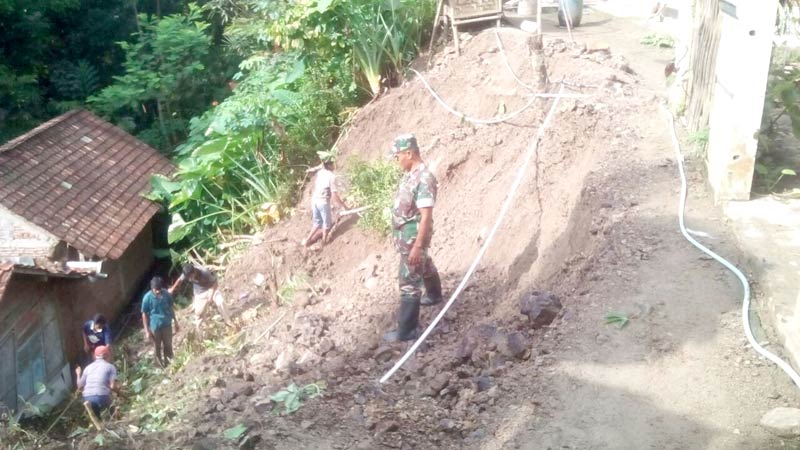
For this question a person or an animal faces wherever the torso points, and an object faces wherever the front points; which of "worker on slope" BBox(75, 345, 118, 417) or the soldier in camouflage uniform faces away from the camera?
the worker on slope

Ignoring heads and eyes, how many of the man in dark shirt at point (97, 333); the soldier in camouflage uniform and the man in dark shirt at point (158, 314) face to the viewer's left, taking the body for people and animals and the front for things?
1

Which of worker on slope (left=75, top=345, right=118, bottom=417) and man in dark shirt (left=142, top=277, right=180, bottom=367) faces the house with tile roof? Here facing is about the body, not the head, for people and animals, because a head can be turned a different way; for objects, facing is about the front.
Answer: the worker on slope

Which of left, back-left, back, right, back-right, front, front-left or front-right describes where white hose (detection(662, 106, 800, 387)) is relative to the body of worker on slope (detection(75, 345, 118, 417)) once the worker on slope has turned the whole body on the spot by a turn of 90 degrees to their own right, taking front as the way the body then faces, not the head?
front-right

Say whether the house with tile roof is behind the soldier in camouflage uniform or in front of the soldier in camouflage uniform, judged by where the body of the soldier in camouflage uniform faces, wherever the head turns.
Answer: in front

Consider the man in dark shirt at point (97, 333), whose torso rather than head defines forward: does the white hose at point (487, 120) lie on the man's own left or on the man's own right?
on the man's own left

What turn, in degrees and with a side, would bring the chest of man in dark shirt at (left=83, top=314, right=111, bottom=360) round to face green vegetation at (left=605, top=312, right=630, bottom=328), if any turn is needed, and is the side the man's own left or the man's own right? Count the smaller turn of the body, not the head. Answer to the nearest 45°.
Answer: approximately 45° to the man's own left

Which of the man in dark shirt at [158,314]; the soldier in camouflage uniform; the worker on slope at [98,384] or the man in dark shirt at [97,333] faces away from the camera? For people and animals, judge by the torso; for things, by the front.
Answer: the worker on slope

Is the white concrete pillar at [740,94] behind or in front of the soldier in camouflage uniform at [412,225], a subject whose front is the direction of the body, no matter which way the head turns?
behind

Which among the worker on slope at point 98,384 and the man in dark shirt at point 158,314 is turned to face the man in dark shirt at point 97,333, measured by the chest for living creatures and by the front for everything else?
the worker on slope

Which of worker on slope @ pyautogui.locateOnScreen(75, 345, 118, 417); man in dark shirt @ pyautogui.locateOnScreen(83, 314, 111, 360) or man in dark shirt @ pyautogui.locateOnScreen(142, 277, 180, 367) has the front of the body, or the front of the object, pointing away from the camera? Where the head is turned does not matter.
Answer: the worker on slope

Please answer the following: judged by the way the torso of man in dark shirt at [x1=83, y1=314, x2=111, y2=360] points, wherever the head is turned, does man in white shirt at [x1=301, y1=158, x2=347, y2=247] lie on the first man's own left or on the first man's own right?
on the first man's own left

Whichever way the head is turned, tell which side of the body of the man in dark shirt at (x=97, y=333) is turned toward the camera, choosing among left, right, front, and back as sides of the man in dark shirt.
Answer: front

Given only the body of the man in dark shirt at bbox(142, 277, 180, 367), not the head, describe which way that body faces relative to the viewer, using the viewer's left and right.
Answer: facing the viewer

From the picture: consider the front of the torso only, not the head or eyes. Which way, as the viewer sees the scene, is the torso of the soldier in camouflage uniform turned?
to the viewer's left

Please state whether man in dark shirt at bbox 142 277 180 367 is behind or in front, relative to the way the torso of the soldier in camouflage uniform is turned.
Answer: in front

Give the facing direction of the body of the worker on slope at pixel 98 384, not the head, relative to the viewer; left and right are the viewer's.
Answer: facing away from the viewer

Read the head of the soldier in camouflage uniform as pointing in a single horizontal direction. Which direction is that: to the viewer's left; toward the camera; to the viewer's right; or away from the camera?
to the viewer's left

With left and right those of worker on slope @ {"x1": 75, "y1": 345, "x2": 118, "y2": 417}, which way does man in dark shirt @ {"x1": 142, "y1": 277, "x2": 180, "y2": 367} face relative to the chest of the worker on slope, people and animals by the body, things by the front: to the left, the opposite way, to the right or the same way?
the opposite way
